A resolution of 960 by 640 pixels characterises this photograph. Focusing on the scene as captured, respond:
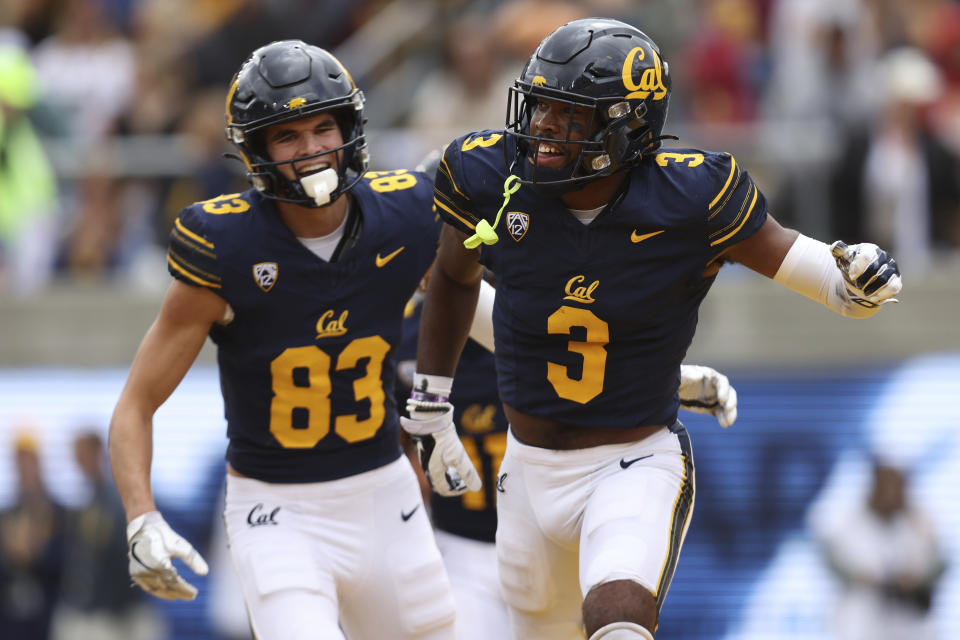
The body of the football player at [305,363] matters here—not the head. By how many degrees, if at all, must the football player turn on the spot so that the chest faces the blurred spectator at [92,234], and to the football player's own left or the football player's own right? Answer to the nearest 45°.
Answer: approximately 180°

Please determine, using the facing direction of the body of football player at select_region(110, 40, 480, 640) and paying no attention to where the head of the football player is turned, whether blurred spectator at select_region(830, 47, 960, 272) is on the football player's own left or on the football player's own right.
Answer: on the football player's own left

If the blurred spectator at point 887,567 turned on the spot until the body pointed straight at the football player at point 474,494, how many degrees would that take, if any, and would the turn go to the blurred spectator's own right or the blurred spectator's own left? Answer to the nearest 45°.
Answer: approximately 45° to the blurred spectator's own right

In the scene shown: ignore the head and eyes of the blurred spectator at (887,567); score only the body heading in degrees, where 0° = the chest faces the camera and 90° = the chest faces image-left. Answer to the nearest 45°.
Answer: approximately 0°

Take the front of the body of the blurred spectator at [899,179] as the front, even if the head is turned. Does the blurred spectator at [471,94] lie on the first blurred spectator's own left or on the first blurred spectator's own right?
on the first blurred spectator's own right

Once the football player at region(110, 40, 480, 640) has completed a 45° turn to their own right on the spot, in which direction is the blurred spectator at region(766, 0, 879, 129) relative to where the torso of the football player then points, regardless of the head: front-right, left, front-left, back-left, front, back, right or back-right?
back

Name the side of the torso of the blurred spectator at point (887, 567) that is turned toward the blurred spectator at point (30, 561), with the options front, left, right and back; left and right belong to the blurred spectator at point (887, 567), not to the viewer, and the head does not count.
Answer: right
